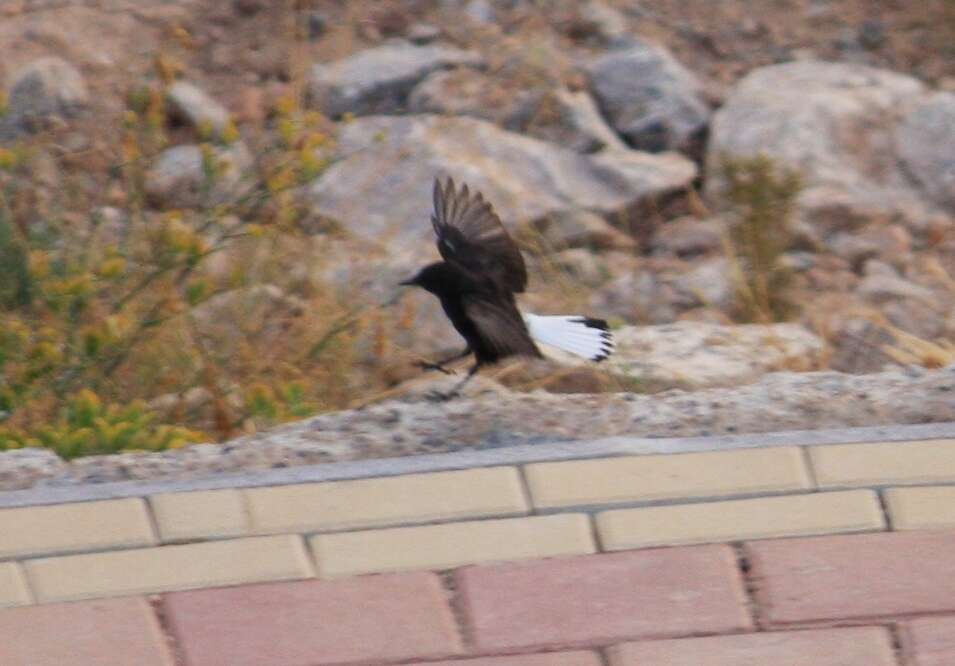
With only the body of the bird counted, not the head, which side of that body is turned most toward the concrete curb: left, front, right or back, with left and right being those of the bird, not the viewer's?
left

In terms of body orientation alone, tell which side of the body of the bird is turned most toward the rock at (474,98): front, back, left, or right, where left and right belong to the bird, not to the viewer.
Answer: right

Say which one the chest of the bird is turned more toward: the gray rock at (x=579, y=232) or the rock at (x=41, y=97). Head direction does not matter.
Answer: the rock

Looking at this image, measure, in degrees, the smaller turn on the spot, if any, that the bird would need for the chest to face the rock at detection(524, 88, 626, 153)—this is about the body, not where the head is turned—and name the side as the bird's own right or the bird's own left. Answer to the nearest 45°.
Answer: approximately 90° to the bird's own right

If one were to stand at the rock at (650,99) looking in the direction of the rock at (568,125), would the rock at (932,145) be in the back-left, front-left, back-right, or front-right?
back-left

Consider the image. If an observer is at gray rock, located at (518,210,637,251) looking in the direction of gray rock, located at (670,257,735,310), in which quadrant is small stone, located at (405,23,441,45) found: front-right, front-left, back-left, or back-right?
back-left

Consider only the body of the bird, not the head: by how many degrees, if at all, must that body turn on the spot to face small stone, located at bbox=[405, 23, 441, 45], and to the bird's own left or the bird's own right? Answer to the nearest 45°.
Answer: approximately 90° to the bird's own right

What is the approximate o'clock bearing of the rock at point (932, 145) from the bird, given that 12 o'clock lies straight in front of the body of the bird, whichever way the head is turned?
The rock is roughly at 4 o'clock from the bird.

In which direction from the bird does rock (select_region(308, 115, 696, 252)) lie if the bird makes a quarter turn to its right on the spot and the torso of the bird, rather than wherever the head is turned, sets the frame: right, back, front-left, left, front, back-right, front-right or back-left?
front

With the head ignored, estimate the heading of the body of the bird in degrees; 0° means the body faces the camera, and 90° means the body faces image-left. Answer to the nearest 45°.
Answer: approximately 90°

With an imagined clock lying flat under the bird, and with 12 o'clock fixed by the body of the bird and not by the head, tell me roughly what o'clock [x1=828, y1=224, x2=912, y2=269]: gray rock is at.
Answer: The gray rock is roughly at 4 o'clock from the bird.

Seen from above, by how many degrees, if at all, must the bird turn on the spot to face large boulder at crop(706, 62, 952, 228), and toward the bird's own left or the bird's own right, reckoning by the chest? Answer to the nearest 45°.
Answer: approximately 135° to the bird's own right

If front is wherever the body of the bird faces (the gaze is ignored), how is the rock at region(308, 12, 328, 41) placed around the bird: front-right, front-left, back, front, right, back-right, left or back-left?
right

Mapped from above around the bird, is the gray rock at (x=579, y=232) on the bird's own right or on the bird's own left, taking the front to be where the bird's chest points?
on the bird's own right

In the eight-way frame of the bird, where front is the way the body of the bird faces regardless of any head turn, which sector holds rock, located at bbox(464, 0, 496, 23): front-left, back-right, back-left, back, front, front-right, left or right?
right

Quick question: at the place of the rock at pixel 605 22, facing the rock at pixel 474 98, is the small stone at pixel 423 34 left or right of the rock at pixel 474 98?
right

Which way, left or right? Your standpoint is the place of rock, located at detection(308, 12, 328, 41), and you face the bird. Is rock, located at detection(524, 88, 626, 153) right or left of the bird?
left
